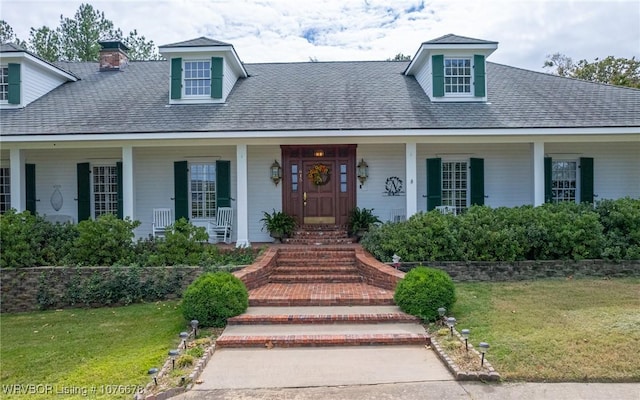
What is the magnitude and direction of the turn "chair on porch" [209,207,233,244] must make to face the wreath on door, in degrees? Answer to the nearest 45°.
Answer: approximately 135° to its left

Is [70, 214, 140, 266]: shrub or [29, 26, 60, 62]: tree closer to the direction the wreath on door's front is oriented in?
the shrub

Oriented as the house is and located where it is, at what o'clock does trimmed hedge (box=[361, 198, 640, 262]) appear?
The trimmed hedge is roughly at 10 o'clock from the house.

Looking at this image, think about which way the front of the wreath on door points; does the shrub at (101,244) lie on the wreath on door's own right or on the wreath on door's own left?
on the wreath on door's own right

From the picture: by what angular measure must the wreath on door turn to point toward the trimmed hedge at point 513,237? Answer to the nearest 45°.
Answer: approximately 45° to its left

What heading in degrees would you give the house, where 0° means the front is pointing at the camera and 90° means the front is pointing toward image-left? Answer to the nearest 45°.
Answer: approximately 0°

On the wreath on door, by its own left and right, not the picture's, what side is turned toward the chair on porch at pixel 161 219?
right

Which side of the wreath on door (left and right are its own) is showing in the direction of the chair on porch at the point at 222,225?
right

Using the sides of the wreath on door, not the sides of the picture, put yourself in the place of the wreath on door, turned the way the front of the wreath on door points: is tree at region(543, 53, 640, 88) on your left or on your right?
on your left

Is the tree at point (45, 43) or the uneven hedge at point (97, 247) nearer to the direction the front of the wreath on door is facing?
the uneven hedge

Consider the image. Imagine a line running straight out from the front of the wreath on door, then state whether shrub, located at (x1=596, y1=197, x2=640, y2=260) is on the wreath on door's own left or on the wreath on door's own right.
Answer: on the wreath on door's own left

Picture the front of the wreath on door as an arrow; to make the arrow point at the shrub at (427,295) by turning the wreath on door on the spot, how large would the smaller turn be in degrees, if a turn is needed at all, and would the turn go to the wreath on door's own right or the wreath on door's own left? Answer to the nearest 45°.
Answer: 0° — it already faces it
